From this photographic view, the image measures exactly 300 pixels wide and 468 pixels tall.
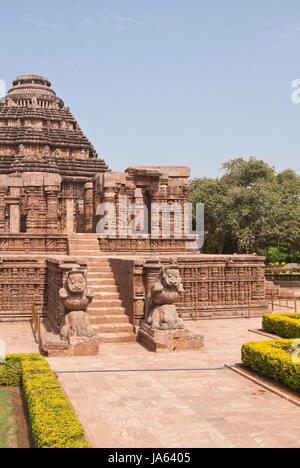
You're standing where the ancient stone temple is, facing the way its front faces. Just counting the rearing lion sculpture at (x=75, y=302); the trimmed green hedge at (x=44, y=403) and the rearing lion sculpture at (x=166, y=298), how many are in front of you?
3

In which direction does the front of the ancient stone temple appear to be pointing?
toward the camera

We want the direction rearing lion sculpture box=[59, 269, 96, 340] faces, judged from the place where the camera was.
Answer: facing the viewer

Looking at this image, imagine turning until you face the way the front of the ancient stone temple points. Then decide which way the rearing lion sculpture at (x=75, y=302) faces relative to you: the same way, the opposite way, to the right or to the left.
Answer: the same way

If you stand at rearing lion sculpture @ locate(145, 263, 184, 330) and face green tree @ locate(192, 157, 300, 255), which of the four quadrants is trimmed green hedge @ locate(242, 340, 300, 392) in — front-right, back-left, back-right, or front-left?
back-right

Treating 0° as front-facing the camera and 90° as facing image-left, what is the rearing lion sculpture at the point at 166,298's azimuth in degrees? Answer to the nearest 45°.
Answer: approximately 315°

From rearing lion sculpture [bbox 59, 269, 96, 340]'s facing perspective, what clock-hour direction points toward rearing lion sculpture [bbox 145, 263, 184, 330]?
rearing lion sculpture [bbox 145, 263, 184, 330] is roughly at 9 o'clock from rearing lion sculpture [bbox 59, 269, 96, 340].

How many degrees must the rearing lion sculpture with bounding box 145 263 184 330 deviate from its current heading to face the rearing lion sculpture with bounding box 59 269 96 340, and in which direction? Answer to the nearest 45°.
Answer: approximately 135° to its right

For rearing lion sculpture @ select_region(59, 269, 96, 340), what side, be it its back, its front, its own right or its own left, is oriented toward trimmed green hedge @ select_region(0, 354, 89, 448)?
front

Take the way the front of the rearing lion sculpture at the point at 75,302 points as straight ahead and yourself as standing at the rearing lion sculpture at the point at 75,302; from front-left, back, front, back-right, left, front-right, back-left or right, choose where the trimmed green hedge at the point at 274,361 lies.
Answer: front-left

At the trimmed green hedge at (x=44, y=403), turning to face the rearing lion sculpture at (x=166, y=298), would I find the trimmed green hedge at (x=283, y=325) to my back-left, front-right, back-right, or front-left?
front-right

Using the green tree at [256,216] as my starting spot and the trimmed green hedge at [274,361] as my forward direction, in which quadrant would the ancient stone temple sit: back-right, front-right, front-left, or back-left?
front-right

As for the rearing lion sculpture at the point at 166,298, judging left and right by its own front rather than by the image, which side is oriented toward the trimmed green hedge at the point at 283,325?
left

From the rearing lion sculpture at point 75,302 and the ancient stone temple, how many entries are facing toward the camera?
2

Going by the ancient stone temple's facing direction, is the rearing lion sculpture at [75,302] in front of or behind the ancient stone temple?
in front

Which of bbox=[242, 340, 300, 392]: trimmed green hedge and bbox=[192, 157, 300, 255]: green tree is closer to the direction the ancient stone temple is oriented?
the trimmed green hedge
